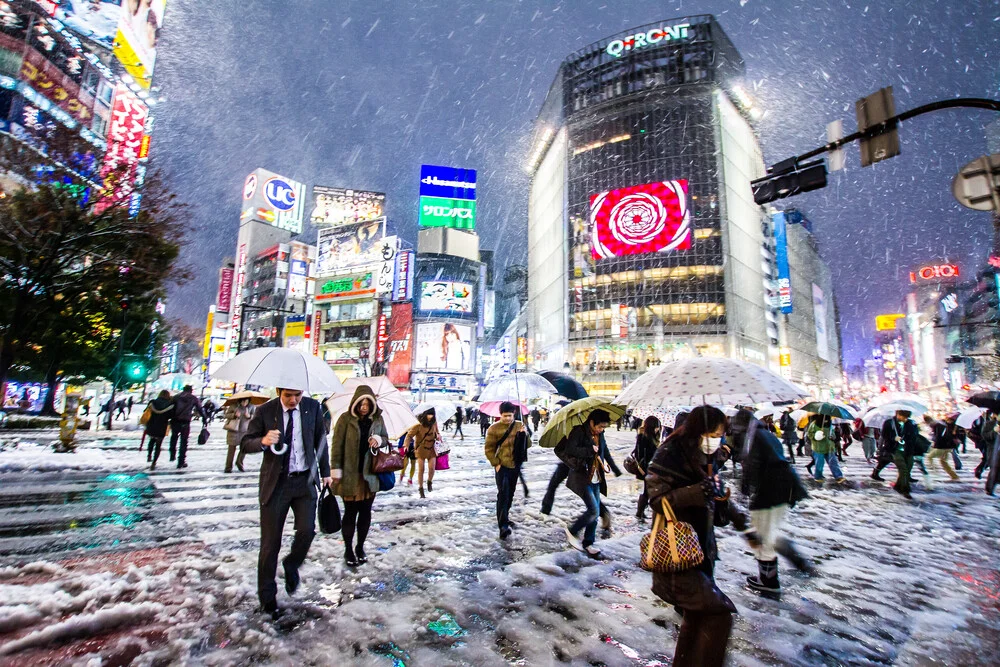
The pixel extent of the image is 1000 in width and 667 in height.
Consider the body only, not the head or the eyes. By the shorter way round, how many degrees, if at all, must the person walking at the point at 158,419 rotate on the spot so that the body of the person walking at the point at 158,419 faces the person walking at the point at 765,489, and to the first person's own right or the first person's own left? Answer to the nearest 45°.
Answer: approximately 135° to the first person's own right

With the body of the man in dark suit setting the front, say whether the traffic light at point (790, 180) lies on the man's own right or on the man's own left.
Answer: on the man's own left

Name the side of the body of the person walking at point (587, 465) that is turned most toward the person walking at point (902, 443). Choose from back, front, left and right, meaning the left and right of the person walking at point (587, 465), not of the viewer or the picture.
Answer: left
